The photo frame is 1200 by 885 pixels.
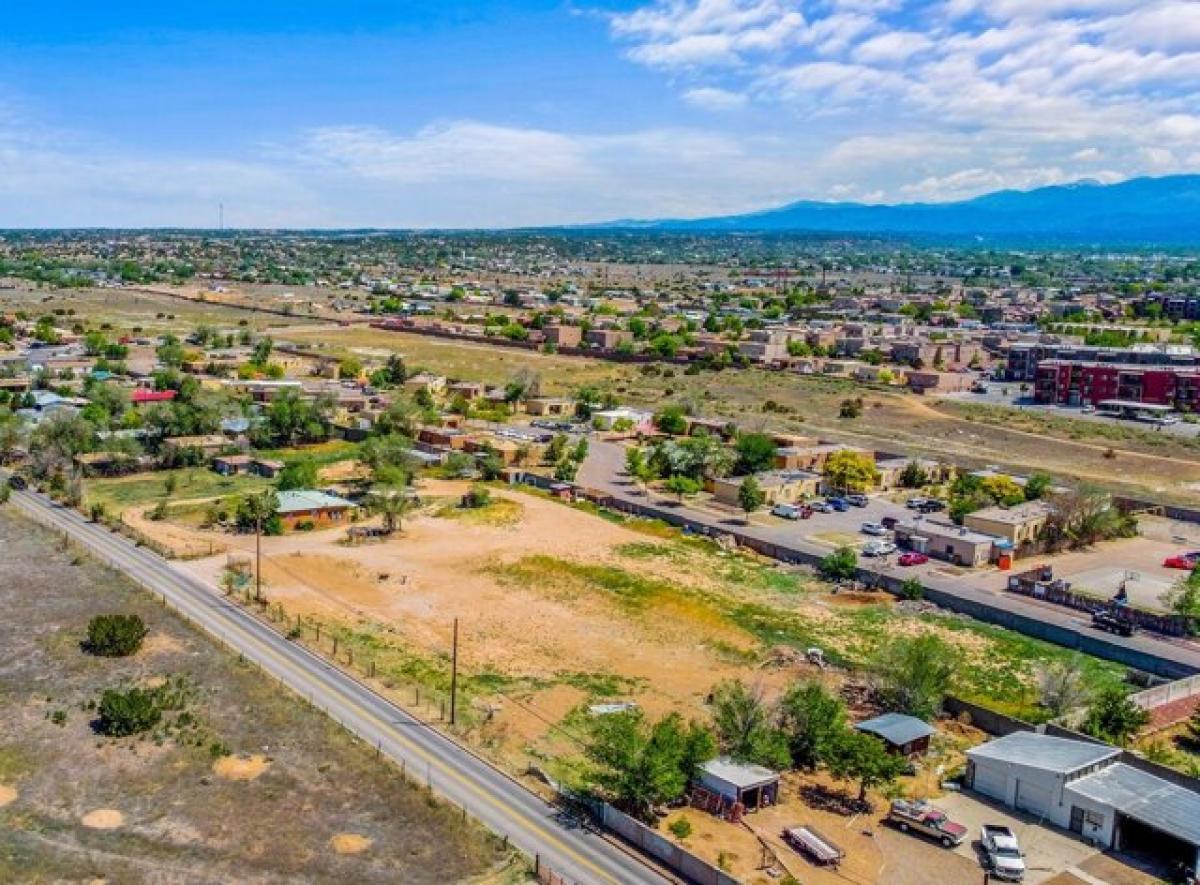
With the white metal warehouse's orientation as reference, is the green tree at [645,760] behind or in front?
in front

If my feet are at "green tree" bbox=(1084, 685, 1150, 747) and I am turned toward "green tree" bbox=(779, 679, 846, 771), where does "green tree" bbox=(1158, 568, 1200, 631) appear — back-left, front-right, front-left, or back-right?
back-right

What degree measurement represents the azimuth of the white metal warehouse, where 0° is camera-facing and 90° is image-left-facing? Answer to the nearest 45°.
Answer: approximately 45°

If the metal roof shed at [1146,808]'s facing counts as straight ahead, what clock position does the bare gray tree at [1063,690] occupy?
The bare gray tree is roughly at 4 o'clock from the metal roof shed.

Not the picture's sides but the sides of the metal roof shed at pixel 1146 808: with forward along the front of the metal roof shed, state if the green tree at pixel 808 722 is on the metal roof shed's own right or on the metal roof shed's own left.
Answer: on the metal roof shed's own right

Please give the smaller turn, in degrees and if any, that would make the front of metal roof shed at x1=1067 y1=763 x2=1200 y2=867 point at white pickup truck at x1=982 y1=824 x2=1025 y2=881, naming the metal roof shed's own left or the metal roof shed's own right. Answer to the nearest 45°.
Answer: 0° — it already faces it

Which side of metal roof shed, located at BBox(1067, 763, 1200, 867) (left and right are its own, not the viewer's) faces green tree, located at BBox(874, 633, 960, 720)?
right

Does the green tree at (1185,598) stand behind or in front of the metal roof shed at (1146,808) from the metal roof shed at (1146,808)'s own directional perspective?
behind

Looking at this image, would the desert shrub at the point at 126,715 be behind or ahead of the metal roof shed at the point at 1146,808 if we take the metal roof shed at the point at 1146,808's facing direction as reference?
ahead

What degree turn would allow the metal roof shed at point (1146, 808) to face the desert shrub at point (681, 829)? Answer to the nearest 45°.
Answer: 0° — it already faces it
